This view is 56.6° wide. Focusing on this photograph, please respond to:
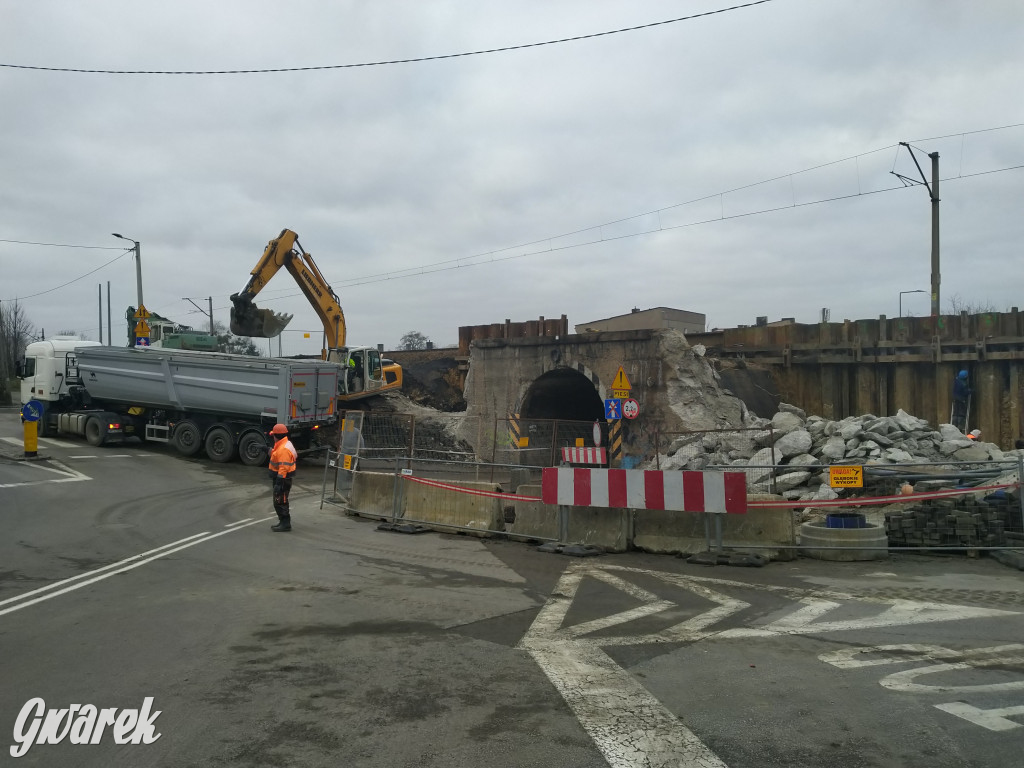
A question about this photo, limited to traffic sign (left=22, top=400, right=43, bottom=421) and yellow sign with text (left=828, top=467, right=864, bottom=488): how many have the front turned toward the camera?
2

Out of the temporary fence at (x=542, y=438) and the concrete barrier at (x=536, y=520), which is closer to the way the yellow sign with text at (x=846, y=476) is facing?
the concrete barrier

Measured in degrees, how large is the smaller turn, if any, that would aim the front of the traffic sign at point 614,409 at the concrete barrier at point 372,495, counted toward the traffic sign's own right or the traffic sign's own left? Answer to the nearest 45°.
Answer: approximately 45° to the traffic sign's own right

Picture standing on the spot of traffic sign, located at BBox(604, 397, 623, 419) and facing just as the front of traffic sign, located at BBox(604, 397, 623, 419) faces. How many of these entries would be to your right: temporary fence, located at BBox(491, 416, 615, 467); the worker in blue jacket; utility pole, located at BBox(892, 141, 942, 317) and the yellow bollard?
2

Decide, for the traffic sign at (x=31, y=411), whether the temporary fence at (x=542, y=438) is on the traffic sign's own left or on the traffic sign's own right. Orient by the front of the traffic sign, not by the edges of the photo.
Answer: on the traffic sign's own left

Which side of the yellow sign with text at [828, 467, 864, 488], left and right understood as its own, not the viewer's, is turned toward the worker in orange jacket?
right

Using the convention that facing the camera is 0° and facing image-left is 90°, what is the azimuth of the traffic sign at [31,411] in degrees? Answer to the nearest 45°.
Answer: approximately 0°

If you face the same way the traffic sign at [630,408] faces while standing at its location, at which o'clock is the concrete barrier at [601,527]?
The concrete barrier is roughly at 12 o'clock from the traffic sign.

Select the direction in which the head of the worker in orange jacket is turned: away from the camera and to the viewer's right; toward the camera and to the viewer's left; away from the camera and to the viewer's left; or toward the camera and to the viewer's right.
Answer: away from the camera and to the viewer's left

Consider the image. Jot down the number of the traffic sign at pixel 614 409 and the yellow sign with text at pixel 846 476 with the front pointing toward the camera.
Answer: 2

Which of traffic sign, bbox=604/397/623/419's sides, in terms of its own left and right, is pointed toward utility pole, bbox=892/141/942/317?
left

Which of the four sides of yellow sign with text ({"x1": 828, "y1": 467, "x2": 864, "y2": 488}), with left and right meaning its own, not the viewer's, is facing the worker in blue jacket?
back
